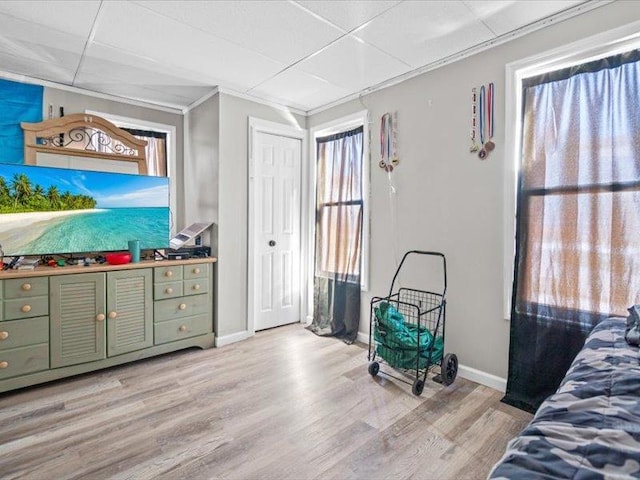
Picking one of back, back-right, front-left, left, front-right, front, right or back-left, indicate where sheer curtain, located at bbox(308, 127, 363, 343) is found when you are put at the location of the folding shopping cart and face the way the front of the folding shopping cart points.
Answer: right

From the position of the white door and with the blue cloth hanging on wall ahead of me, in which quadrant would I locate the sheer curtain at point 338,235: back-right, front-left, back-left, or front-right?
back-left

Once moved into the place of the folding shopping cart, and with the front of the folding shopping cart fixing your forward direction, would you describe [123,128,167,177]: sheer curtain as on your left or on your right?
on your right

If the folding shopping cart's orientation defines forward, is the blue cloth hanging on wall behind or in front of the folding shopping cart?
in front

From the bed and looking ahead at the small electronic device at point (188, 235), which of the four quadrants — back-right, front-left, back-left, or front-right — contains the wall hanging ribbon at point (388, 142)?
front-right

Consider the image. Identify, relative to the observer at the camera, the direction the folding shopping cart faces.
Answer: facing the viewer and to the left of the viewer

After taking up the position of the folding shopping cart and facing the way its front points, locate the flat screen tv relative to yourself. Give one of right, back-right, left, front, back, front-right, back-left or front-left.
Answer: front-right

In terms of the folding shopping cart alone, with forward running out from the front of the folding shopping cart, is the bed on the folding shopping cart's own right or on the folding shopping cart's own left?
on the folding shopping cart's own left

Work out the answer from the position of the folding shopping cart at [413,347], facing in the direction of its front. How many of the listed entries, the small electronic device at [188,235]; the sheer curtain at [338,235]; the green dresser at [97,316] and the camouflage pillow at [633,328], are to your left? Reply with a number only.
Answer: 1
